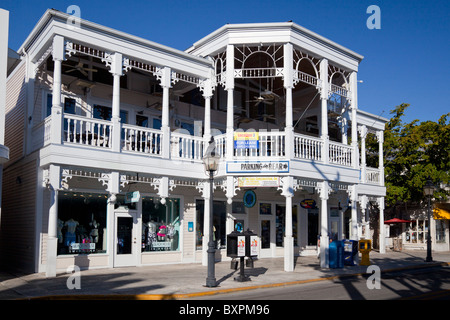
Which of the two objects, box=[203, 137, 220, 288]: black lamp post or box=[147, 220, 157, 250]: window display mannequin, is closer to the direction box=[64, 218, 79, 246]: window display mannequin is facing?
the black lamp post

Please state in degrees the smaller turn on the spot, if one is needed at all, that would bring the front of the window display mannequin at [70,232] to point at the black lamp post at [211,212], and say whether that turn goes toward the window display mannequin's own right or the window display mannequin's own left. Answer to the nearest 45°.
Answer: approximately 45° to the window display mannequin's own left

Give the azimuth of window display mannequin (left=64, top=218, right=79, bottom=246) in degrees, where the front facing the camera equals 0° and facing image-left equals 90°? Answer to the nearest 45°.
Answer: approximately 0°

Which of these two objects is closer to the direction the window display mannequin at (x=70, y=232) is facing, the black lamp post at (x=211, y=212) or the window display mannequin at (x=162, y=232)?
the black lamp post

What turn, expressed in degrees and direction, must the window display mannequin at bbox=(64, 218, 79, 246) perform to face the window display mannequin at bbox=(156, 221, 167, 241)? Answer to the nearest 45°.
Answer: approximately 135° to its left

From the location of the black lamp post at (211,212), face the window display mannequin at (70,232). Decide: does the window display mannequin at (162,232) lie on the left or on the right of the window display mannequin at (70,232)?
right
